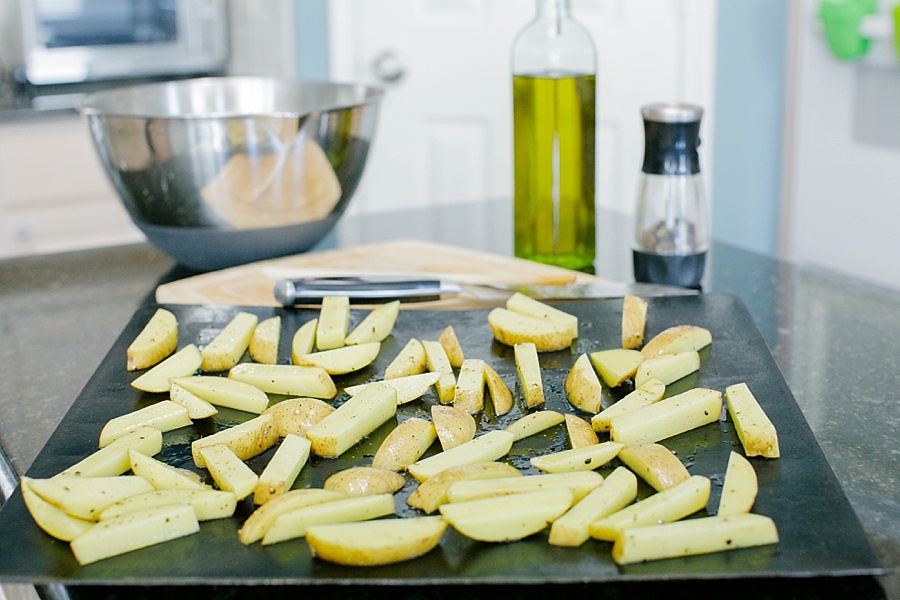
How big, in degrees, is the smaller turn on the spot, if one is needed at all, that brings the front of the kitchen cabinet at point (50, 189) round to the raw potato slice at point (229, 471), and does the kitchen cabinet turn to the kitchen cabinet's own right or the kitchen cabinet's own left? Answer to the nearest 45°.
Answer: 0° — it already faces it

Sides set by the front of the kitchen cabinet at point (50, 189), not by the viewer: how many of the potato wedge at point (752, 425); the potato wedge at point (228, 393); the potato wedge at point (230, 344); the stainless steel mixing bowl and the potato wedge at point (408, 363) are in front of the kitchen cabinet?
5

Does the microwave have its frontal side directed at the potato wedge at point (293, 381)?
yes

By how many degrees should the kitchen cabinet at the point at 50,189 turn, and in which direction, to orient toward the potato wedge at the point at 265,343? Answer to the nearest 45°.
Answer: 0° — it already faces it

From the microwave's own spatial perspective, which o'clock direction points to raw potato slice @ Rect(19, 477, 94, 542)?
The raw potato slice is roughly at 12 o'clock from the microwave.

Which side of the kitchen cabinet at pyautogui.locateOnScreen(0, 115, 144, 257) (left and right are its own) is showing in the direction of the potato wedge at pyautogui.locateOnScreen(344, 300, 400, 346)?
front

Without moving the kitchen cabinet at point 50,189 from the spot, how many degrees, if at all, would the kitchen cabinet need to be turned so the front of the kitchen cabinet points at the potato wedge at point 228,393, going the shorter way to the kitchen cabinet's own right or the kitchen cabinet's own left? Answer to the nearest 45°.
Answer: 0° — it already faces it

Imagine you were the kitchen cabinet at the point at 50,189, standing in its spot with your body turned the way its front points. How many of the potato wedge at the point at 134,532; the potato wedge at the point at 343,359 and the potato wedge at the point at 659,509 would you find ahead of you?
3

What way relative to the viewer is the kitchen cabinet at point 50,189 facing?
toward the camera

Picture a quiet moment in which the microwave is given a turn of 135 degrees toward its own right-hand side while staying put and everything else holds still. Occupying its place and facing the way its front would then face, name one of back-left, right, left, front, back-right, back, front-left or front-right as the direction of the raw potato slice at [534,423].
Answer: back-left

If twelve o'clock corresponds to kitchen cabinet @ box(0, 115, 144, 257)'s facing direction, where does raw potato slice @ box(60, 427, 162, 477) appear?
The raw potato slice is roughly at 12 o'clock from the kitchen cabinet.

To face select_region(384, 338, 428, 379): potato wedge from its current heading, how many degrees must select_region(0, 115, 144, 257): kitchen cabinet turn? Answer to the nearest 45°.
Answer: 0° — it already faces it

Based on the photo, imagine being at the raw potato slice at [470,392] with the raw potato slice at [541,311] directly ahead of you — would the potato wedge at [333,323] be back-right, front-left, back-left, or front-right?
front-left

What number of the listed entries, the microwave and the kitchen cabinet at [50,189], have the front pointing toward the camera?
2

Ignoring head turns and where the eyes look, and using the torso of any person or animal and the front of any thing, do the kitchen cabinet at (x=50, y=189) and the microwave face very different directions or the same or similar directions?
same or similar directions

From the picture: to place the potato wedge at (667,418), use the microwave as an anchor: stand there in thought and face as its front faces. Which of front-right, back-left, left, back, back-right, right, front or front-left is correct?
front
